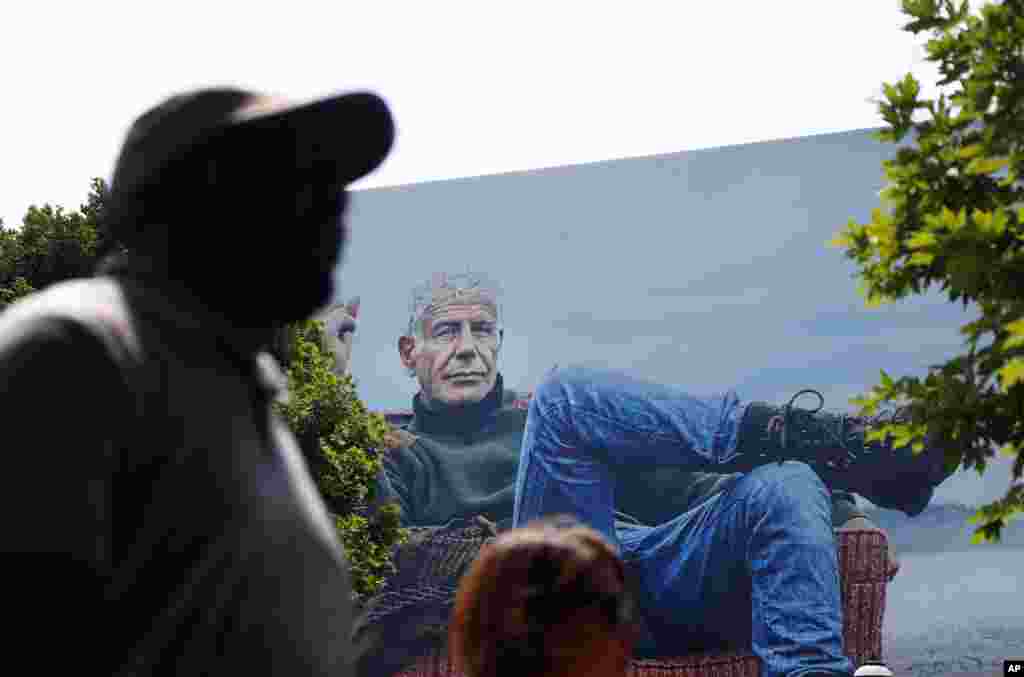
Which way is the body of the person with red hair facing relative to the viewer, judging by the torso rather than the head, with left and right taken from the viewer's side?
facing away from the viewer

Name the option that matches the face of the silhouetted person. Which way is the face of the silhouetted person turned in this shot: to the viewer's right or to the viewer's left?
to the viewer's right

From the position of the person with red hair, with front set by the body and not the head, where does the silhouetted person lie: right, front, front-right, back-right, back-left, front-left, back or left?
back-left
